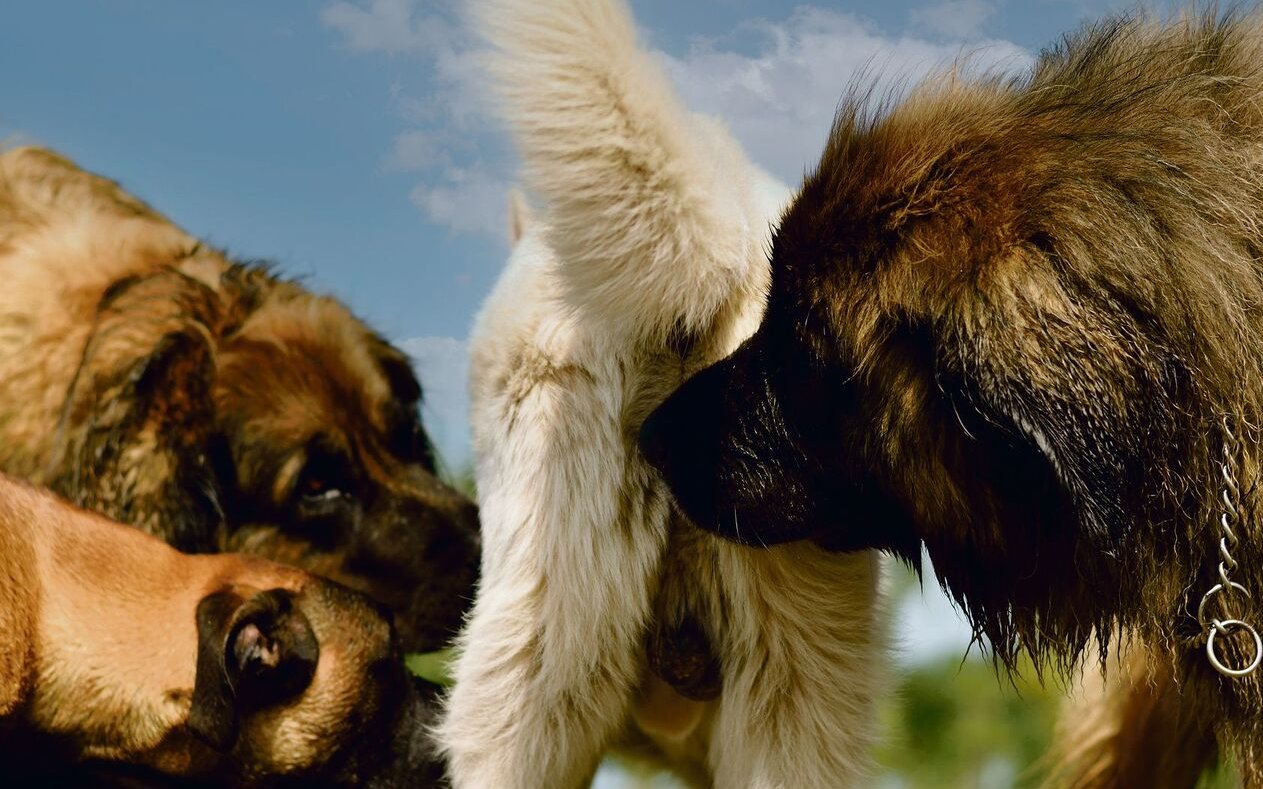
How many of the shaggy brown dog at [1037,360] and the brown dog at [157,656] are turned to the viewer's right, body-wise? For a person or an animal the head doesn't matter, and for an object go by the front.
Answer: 1

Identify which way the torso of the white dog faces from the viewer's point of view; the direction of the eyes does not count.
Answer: away from the camera

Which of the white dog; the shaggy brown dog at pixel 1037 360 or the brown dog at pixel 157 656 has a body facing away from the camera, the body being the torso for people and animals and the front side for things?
the white dog

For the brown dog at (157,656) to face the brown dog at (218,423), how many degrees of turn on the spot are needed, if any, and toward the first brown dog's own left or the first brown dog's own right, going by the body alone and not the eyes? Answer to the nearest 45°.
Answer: approximately 90° to the first brown dog's own left

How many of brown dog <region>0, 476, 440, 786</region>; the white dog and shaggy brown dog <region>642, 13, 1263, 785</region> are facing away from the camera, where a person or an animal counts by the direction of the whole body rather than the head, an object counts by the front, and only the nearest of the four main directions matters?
1

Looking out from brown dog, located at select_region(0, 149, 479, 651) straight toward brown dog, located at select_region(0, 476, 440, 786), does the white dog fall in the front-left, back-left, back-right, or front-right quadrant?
front-left

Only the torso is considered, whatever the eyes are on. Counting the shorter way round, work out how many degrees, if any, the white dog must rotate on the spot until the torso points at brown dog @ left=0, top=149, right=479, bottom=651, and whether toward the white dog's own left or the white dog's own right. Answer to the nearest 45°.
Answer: approximately 45° to the white dog's own left

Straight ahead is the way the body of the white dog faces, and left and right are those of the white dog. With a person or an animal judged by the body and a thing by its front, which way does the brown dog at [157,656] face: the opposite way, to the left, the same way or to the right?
to the right

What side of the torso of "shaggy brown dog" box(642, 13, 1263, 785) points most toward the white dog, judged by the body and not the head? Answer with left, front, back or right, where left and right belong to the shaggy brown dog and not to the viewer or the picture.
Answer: front

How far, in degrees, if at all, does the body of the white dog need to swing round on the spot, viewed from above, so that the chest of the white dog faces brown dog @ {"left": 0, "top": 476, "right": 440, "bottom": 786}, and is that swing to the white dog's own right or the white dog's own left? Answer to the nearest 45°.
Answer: approximately 90° to the white dog's own left

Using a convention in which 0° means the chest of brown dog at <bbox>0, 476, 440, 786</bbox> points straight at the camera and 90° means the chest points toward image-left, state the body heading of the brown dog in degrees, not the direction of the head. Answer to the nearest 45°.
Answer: approximately 270°

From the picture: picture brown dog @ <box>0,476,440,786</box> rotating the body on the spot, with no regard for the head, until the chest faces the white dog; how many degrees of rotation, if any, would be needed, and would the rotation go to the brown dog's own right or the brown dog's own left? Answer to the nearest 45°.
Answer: approximately 45° to the brown dog's own right

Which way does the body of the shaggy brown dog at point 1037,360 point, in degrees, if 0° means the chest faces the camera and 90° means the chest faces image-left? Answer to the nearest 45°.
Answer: approximately 90°
